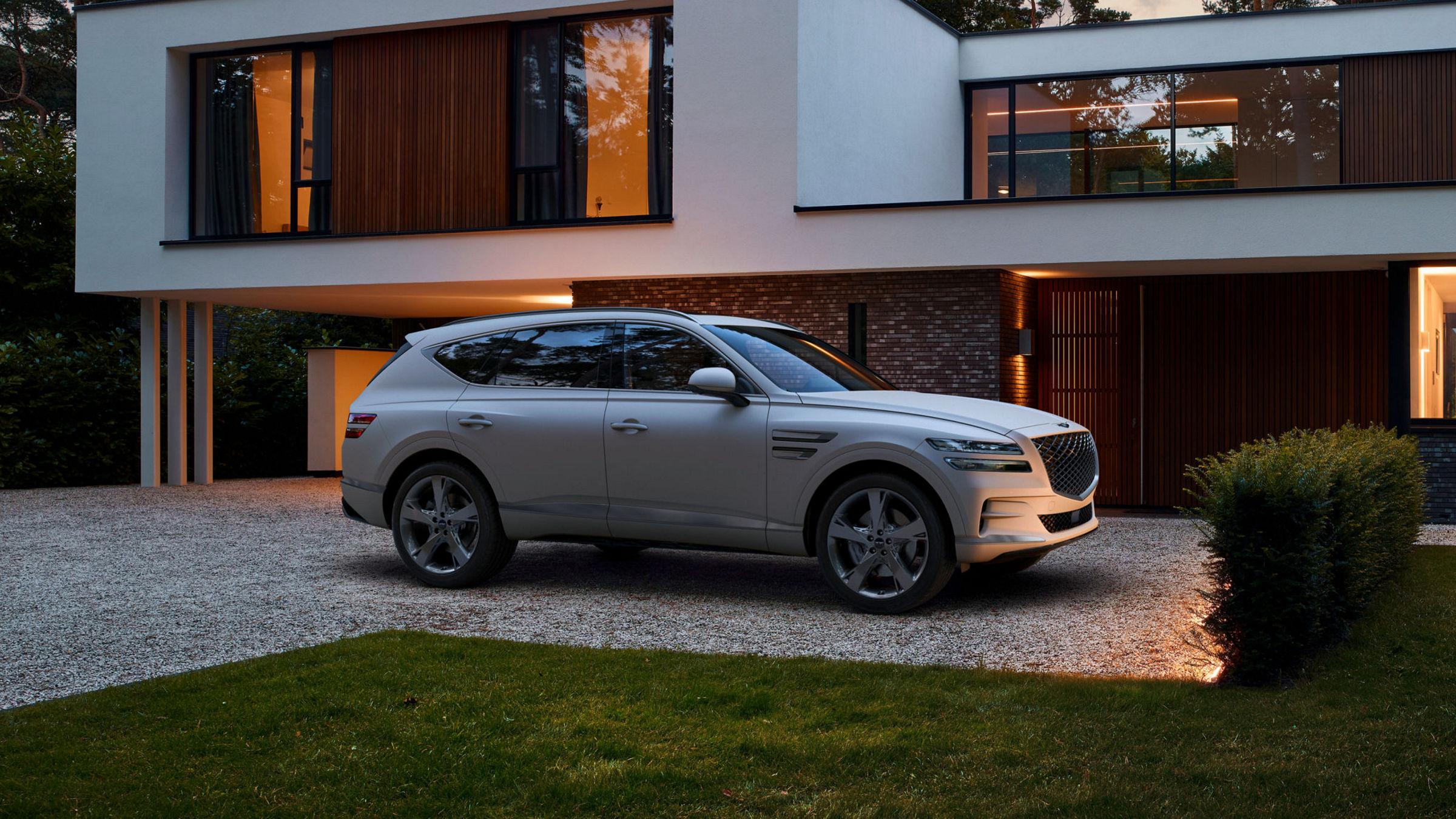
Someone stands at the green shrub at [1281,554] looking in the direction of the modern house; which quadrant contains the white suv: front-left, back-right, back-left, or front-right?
front-left

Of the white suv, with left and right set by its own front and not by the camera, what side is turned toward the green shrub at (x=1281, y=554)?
front

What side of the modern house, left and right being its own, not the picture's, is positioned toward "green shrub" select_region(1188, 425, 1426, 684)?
front

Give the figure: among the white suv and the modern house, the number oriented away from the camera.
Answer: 0

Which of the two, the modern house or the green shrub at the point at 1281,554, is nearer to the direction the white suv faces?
the green shrub

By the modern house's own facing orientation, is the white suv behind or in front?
in front

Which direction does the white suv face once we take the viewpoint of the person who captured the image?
facing the viewer and to the right of the viewer

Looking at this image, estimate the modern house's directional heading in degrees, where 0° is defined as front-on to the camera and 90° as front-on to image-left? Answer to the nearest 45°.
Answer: approximately 0°
